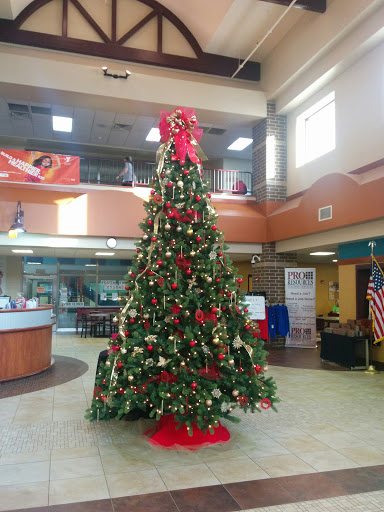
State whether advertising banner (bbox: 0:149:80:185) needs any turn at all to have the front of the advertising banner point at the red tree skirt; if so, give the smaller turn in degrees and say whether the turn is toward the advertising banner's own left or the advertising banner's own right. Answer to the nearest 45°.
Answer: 0° — it already faces it

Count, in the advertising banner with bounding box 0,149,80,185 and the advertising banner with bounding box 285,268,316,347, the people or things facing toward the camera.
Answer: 2

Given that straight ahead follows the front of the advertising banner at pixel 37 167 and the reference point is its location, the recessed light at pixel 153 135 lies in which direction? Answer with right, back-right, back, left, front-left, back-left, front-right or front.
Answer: back-left

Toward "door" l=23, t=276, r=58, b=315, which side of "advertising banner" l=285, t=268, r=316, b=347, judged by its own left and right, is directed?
right

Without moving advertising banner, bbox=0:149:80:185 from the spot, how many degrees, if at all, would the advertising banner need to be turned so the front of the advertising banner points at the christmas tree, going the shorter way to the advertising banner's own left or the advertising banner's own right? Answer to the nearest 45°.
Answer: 0° — it already faces it

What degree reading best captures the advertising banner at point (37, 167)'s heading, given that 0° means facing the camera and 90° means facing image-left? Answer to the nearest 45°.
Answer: approximately 0°

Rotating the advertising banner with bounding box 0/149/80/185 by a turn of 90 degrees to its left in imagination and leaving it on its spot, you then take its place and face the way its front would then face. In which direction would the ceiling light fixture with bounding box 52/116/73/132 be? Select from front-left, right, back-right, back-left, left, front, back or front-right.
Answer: left

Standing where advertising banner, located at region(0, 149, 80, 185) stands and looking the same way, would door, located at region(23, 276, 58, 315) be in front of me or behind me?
behind

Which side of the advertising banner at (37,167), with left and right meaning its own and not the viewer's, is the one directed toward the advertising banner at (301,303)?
left

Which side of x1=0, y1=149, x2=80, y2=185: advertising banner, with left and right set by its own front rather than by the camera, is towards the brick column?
left

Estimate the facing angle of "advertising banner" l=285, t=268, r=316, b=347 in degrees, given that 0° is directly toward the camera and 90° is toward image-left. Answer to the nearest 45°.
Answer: approximately 0°
